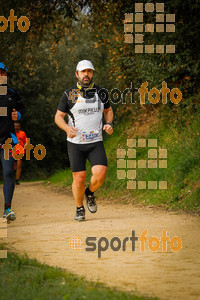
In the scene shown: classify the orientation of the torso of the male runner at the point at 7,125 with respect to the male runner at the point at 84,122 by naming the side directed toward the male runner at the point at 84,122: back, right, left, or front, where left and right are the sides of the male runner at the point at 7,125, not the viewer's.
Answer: left

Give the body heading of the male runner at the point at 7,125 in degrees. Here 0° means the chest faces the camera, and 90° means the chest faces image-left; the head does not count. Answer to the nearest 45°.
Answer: approximately 0°
